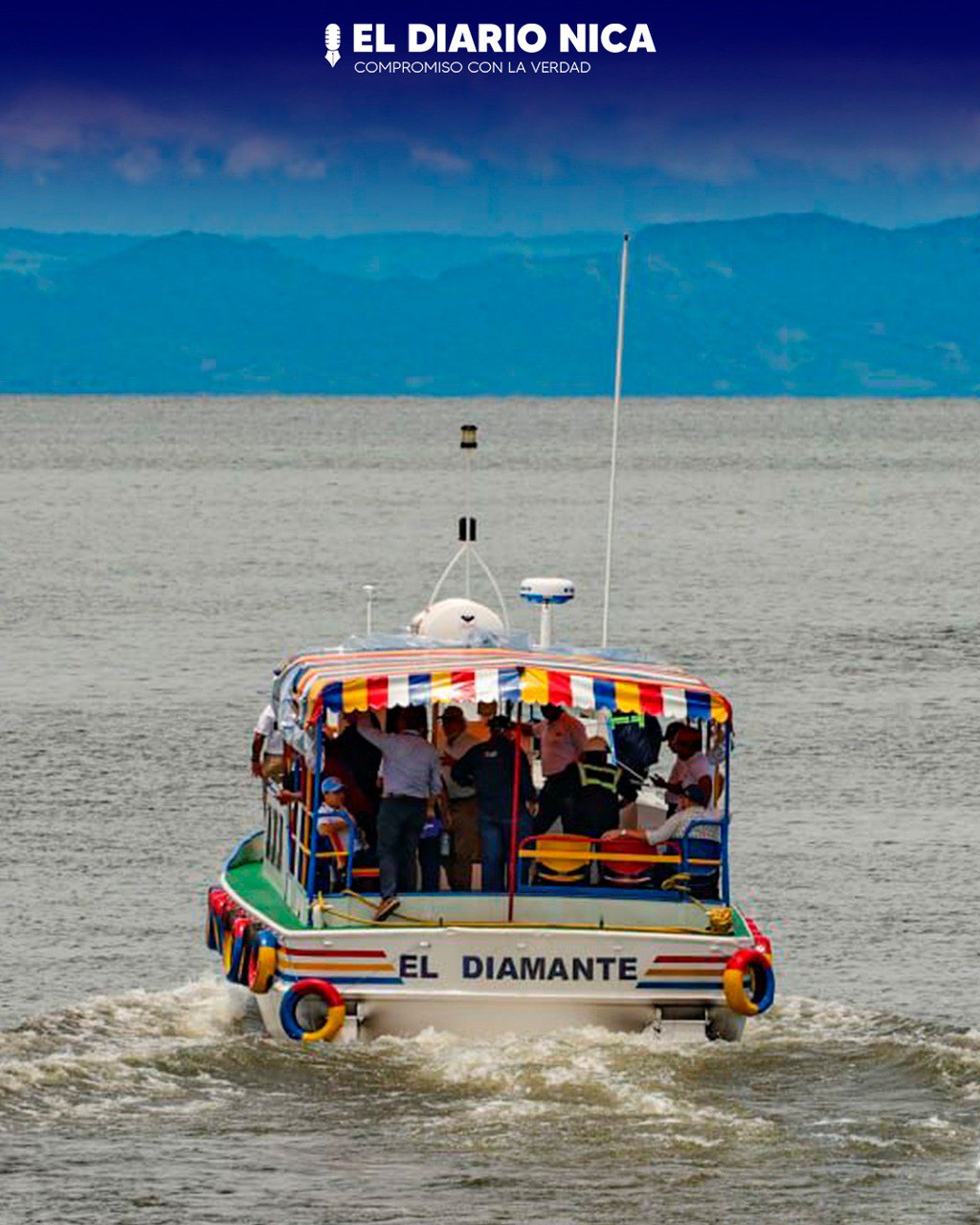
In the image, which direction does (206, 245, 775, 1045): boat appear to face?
away from the camera

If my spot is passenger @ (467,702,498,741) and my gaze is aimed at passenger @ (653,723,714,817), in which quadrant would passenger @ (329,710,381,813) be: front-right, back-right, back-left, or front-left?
back-right

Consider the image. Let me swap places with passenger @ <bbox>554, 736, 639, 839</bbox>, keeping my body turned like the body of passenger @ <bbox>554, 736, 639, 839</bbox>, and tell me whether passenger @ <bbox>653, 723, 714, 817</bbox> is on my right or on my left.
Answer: on my right

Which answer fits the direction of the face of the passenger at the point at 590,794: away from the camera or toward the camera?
away from the camera

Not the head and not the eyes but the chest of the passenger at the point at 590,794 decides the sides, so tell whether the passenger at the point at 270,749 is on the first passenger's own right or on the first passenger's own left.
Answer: on the first passenger's own left

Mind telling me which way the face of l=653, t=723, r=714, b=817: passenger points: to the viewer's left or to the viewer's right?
to the viewer's left

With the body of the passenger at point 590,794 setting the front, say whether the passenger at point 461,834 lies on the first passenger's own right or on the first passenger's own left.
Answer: on the first passenger's own left

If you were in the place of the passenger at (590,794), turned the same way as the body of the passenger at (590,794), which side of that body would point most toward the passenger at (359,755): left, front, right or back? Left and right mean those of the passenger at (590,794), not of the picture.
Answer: left

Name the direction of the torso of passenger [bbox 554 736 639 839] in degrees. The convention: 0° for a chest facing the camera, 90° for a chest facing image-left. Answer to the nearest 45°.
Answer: approximately 180°
